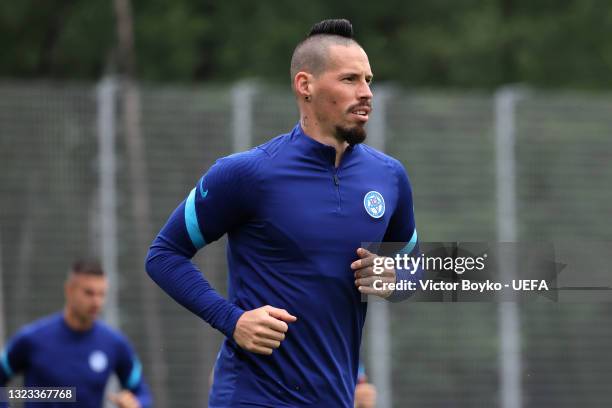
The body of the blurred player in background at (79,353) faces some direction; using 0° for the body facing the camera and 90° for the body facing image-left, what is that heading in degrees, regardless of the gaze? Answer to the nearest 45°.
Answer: approximately 315°
